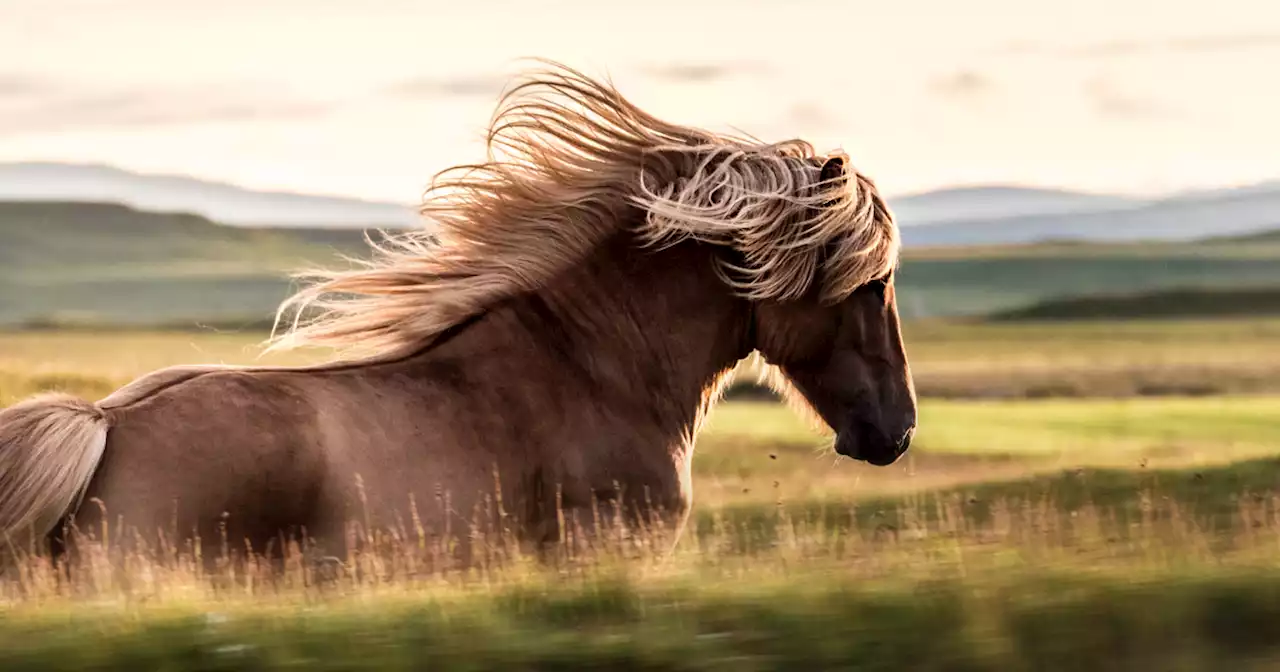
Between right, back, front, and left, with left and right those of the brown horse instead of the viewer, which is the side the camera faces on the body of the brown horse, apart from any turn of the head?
right
